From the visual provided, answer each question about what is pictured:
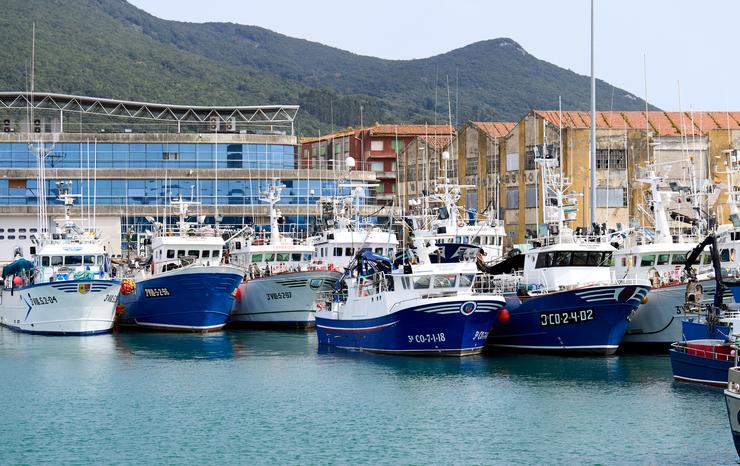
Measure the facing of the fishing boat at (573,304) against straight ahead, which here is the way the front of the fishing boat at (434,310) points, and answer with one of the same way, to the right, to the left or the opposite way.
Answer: the same way

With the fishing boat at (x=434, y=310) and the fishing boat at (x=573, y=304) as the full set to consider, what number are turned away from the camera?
0

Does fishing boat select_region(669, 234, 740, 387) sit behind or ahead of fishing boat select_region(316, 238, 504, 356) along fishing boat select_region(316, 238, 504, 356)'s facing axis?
ahead

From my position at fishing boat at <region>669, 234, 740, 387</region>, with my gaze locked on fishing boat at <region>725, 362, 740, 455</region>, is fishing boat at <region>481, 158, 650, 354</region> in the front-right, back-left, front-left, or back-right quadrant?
back-right

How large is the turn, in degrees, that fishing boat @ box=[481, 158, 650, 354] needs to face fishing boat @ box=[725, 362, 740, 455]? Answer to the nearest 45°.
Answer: approximately 45° to its right

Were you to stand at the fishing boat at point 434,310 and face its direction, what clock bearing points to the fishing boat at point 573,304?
the fishing boat at point 573,304 is roughly at 10 o'clock from the fishing boat at point 434,310.

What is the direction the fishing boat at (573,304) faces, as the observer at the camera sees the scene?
facing the viewer and to the right of the viewer

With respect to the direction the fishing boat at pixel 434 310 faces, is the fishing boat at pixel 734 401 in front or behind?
in front

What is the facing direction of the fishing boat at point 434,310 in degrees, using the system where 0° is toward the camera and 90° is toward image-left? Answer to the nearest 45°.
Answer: approximately 315°

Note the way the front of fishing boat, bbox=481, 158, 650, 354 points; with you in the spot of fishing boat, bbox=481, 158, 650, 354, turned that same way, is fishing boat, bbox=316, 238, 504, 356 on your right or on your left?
on your right

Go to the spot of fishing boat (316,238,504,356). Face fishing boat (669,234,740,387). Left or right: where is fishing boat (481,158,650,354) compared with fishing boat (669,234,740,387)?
left
